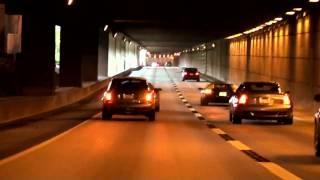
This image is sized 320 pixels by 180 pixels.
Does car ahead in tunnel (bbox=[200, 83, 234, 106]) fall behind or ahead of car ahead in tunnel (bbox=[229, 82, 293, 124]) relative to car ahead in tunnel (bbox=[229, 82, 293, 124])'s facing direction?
ahead

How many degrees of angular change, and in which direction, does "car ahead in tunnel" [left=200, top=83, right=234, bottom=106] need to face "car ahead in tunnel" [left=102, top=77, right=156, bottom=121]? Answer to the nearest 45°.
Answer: approximately 180°

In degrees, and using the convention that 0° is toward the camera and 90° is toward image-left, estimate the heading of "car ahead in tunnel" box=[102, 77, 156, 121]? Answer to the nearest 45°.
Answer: approximately 180°

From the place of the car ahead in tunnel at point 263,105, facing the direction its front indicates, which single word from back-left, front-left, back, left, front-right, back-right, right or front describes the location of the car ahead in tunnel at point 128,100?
left

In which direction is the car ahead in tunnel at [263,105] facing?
away from the camera

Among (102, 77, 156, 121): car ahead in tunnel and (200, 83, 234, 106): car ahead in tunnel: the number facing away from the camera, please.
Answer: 2

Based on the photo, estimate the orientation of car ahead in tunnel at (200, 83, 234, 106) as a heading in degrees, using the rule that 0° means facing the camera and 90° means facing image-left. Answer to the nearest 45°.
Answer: approximately 180°

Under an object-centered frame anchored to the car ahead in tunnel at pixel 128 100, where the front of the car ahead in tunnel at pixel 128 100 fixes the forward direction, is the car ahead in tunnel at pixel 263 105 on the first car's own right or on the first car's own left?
on the first car's own right

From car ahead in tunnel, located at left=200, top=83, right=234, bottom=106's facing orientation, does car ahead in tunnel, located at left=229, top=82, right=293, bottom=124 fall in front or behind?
behind
